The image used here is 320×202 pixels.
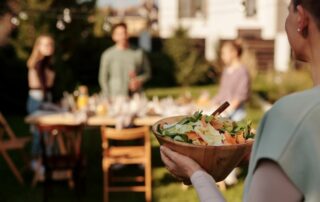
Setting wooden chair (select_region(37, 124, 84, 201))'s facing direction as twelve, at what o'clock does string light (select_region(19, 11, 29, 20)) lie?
The string light is roughly at 12 o'clock from the wooden chair.

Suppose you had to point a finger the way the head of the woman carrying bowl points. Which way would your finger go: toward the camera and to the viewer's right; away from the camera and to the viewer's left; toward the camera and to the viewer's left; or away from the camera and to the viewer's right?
away from the camera and to the viewer's left

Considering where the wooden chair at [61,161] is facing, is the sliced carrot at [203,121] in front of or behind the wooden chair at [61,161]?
behind

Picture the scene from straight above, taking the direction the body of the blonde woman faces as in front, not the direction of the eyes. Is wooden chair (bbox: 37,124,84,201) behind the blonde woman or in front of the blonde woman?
in front

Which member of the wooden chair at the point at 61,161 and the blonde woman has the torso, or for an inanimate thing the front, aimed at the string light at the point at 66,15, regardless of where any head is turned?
the wooden chair

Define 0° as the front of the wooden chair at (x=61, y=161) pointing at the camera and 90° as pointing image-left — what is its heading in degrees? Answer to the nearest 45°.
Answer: approximately 180°

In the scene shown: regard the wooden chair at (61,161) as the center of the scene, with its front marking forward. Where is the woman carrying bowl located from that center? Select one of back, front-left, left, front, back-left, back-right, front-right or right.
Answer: back

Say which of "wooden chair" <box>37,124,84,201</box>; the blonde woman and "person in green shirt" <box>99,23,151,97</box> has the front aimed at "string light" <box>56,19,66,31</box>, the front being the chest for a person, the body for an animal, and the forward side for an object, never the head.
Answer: the wooden chair

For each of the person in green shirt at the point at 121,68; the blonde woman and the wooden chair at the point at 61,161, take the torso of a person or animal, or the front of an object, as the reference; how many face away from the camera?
1

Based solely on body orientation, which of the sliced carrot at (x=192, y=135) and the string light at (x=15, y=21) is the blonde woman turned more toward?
the sliced carrot

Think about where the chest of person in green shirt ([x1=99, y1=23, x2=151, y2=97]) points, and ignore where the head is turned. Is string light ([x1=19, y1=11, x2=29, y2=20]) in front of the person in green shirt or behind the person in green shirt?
behind

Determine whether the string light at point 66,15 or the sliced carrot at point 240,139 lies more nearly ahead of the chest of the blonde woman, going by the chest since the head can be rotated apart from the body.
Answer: the sliced carrot

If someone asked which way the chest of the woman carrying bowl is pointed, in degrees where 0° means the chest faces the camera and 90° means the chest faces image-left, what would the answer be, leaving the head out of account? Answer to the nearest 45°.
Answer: approximately 135°

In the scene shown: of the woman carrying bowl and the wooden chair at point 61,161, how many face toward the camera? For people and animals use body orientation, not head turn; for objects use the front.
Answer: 0

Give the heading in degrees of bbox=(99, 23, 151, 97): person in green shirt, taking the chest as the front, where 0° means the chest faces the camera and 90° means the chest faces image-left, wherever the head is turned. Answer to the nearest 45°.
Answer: approximately 0°

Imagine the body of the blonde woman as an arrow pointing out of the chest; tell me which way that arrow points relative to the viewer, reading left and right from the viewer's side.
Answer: facing the viewer and to the right of the viewer

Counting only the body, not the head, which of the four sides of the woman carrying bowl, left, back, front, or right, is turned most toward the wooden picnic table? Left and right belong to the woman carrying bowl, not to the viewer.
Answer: front

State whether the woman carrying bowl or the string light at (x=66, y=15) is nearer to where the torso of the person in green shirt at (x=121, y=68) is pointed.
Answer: the woman carrying bowl

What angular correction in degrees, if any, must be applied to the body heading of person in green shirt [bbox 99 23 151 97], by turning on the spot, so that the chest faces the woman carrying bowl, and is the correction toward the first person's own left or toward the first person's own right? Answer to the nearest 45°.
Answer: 0° — they already face them
